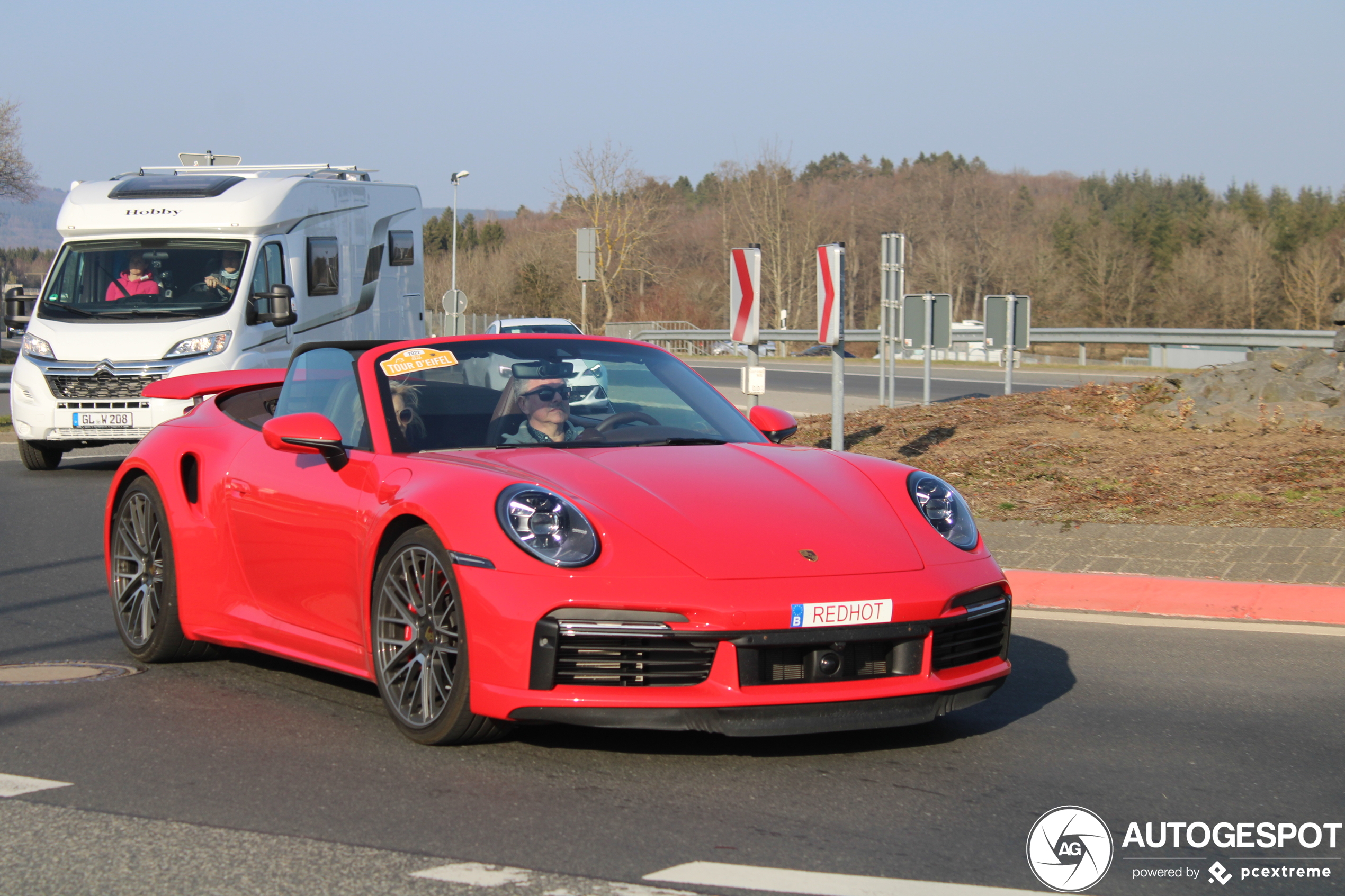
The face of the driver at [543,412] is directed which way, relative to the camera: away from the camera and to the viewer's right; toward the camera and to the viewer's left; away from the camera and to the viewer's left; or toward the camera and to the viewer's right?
toward the camera and to the viewer's right

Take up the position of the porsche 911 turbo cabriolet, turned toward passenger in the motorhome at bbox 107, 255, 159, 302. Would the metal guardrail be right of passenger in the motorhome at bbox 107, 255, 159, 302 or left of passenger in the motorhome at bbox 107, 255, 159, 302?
right

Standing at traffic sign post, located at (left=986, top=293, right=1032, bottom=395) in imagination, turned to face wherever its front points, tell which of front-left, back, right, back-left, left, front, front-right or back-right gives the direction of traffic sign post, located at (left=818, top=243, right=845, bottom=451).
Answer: back

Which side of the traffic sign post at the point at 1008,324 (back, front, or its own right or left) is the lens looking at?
back

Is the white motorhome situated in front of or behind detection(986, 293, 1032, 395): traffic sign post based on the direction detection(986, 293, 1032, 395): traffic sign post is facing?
behind

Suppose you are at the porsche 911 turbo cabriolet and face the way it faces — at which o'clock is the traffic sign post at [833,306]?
The traffic sign post is roughly at 8 o'clock from the porsche 911 turbo cabriolet.

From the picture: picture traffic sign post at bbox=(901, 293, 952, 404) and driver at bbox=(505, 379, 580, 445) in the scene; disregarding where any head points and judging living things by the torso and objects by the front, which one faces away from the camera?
the traffic sign post

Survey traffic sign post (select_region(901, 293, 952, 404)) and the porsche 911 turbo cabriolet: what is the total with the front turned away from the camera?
1

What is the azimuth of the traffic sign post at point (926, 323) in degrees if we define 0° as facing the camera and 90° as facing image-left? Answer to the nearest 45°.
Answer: approximately 180°

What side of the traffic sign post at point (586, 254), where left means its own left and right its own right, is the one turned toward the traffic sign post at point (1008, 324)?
right

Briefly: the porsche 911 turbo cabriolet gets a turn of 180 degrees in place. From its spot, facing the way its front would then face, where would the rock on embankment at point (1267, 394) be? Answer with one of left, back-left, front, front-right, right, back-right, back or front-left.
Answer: right
